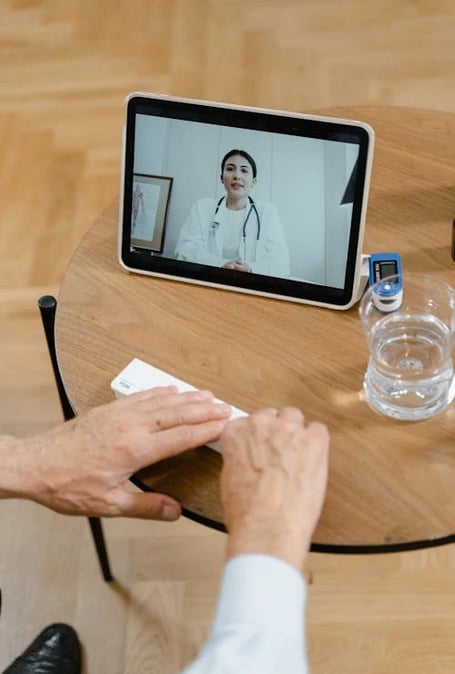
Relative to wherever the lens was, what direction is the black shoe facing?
facing away from the viewer and to the right of the viewer

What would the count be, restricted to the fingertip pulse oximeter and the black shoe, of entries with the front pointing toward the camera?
1

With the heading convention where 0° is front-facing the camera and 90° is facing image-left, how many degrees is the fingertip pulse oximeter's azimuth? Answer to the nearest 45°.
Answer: approximately 0°

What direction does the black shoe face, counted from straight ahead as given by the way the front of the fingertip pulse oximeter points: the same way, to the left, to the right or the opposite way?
the opposite way
